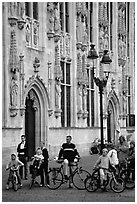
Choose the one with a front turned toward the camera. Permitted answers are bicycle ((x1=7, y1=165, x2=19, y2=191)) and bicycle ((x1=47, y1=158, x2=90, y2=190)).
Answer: bicycle ((x1=7, y1=165, x2=19, y2=191))

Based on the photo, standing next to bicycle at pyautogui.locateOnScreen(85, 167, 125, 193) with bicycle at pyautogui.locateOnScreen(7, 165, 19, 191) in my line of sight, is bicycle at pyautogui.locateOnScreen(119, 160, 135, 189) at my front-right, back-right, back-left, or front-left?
back-right

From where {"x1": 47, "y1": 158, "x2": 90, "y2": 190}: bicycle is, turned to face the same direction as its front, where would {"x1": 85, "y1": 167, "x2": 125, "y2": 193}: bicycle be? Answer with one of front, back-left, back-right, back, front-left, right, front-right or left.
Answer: front-right

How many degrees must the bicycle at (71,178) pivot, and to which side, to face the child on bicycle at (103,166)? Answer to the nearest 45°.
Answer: approximately 45° to its right

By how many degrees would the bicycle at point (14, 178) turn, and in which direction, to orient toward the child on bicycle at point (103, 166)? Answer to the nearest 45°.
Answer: approximately 90° to its left

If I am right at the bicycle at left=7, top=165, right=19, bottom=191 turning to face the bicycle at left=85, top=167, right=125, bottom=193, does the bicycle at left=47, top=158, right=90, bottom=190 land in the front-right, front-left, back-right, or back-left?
front-left

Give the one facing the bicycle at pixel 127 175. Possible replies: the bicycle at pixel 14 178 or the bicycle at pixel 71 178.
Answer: the bicycle at pixel 71 178

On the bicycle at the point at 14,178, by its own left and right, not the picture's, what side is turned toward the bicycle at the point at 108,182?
left

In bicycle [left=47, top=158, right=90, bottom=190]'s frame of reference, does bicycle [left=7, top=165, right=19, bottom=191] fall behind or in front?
behind

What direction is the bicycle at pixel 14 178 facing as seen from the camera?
toward the camera

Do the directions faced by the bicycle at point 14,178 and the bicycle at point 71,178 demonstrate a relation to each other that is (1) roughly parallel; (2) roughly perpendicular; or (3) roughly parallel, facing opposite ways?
roughly perpendicular

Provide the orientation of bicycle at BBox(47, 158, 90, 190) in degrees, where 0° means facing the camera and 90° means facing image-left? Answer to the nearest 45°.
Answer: approximately 270°

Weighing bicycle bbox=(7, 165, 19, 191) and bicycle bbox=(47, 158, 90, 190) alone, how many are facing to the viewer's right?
1

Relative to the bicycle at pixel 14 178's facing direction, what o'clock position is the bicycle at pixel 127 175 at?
the bicycle at pixel 127 175 is roughly at 9 o'clock from the bicycle at pixel 14 178.
